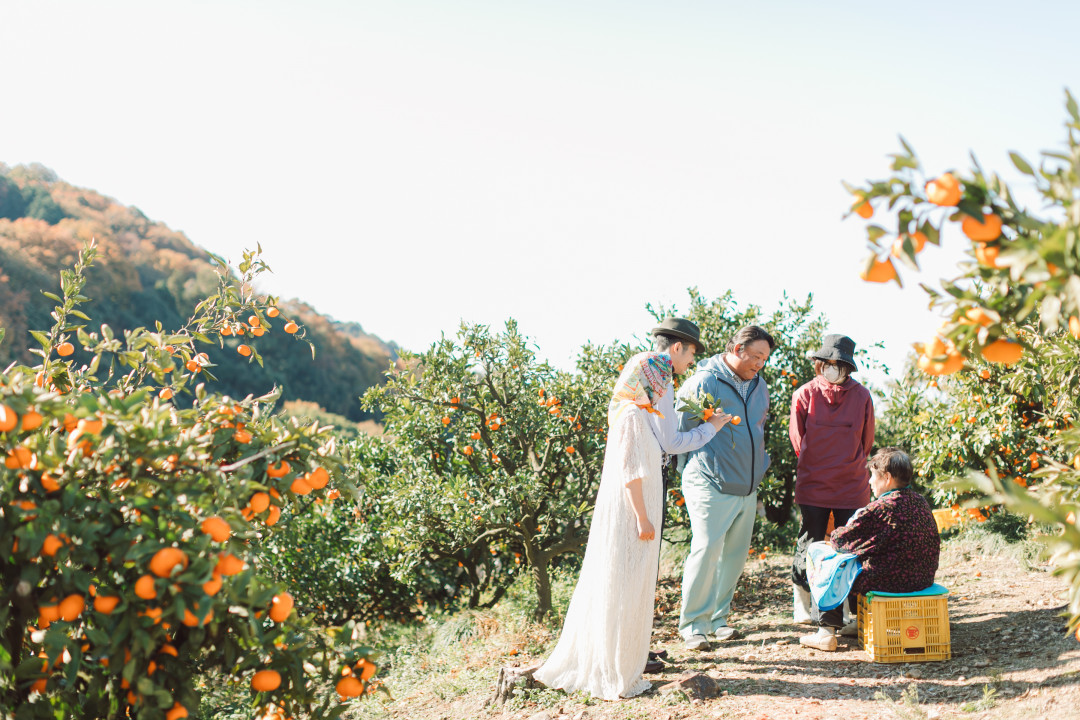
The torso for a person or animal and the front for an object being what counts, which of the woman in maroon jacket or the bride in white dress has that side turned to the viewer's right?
the bride in white dress

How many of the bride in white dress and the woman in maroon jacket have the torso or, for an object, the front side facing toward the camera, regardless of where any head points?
1

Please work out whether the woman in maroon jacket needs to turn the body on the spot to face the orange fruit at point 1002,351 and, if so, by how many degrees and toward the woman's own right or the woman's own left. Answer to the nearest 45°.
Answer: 0° — they already face it

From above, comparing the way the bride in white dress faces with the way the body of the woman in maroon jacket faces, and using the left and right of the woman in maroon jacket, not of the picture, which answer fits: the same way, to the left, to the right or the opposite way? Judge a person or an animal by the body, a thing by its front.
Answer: to the left

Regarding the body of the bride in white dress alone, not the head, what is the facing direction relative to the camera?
to the viewer's right
